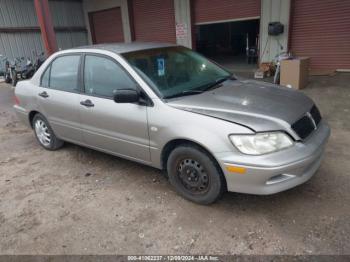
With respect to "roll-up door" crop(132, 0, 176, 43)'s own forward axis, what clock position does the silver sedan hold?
The silver sedan is roughly at 12 o'clock from the roll-up door.

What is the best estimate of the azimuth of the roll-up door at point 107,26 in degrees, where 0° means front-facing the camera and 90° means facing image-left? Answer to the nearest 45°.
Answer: approximately 0°

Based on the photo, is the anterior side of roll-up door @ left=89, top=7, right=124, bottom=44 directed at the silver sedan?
yes

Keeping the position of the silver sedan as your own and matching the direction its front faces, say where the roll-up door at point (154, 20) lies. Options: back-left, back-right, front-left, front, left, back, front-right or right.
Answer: back-left

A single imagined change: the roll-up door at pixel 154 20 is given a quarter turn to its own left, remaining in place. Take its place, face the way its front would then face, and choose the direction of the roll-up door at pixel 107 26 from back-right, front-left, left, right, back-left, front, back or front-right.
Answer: back-left

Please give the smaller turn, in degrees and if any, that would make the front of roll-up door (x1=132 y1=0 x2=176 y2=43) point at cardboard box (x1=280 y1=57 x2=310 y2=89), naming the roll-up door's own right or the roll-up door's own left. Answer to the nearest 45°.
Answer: approximately 45° to the roll-up door's own left

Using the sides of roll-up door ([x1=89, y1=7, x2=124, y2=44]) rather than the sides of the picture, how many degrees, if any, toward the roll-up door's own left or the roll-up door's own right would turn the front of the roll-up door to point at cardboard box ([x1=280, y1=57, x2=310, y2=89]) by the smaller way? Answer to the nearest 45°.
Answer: approximately 45° to the roll-up door's own left

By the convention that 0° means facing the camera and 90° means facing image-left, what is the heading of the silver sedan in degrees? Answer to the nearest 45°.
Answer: approximately 315°
